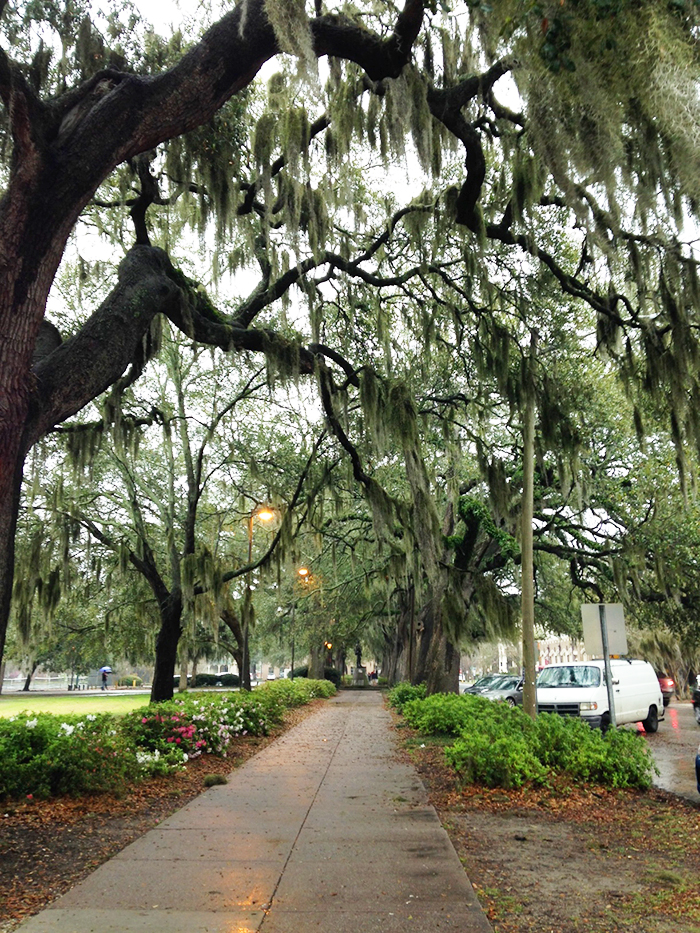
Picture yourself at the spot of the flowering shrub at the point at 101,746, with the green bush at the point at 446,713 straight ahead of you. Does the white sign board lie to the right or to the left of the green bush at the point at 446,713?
right

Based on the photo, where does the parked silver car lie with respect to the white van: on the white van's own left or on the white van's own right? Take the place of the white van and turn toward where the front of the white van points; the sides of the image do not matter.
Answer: on the white van's own right

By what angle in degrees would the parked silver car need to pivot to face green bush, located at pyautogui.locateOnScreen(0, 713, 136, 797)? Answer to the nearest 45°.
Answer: approximately 45° to its left

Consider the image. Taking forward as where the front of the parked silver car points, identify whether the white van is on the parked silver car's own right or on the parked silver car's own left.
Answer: on the parked silver car's own left

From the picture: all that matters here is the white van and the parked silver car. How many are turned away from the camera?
0

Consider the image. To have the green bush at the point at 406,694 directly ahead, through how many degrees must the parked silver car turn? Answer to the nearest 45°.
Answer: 0° — it already faces it

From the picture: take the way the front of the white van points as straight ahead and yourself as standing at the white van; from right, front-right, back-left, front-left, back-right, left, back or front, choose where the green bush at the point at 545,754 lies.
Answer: front-left

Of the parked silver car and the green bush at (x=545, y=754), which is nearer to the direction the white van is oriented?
the green bush

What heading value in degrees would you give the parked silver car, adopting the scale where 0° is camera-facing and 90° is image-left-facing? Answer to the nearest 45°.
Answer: approximately 45°

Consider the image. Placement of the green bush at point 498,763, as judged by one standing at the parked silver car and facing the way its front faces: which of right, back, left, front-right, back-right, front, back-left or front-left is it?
front-left

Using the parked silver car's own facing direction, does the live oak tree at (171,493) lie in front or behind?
in front

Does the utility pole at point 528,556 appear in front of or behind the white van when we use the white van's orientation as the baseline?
in front
